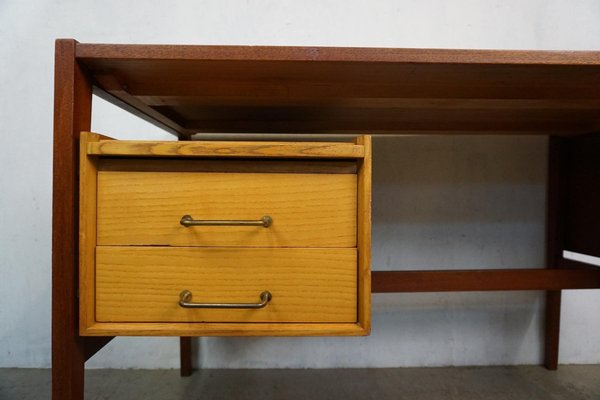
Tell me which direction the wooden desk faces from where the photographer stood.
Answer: facing the viewer
